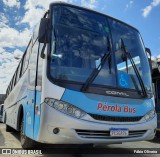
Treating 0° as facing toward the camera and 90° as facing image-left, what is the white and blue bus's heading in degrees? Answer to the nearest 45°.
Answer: approximately 315°
